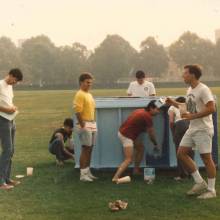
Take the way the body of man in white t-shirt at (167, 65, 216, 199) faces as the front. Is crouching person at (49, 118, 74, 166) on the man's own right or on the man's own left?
on the man's own right

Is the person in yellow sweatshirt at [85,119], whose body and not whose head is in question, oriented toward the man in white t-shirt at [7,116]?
no

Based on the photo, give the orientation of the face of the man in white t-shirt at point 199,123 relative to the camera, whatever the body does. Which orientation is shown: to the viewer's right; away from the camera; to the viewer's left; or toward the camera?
to the viewer's left

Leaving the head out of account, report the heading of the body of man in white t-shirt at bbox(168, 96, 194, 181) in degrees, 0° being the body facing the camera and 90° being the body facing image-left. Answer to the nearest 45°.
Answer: approximately 90°

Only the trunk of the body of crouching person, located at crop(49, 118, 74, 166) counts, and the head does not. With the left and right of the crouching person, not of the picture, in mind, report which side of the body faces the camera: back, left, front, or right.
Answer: right

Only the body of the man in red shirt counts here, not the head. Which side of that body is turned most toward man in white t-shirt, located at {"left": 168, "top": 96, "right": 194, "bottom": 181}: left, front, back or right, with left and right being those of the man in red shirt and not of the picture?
front

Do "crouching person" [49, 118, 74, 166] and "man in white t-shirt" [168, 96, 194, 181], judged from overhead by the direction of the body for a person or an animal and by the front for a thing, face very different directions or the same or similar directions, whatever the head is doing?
very different directions

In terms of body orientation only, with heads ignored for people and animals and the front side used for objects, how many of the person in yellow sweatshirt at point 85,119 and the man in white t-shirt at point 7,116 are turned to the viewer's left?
0

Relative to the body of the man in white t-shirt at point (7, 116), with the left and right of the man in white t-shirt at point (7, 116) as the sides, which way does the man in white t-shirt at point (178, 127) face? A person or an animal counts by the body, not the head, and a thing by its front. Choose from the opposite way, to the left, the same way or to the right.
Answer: the opposite way

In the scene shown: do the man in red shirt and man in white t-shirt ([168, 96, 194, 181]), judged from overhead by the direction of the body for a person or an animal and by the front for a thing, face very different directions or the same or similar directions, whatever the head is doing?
very different directions

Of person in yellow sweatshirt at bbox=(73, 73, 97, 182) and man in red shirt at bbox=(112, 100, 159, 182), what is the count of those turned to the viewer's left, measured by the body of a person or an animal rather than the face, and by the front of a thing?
0

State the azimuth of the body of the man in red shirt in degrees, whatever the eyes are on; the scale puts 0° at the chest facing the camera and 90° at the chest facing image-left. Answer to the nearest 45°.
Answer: approximately 270°

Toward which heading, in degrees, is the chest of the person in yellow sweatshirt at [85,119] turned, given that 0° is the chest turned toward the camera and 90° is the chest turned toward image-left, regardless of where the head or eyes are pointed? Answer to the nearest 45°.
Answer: approximately 315°

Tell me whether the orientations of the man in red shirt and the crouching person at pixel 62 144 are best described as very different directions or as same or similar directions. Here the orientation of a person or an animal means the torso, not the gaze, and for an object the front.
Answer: same or similar directions

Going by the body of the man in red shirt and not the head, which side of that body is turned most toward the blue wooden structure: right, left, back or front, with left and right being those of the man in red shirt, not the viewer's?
left

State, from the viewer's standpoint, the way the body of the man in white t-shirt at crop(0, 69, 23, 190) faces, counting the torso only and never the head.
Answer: to the viewer's right

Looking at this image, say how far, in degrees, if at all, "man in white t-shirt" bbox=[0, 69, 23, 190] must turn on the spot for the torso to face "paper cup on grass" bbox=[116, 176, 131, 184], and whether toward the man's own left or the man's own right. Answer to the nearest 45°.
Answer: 0° — they already face it

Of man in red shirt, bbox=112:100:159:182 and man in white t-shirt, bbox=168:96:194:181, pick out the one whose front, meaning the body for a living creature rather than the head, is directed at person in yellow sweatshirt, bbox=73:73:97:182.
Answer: the man in white t-shirt
